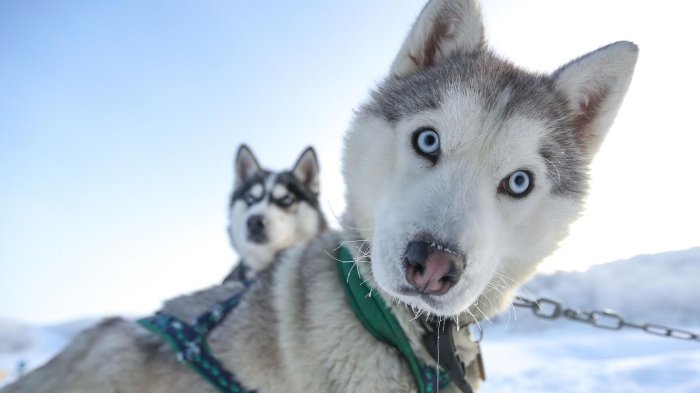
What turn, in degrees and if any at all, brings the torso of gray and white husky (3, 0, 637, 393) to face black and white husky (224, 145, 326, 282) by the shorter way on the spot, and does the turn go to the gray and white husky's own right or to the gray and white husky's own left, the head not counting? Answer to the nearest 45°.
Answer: approximately 135° to the gray and white husky's own left

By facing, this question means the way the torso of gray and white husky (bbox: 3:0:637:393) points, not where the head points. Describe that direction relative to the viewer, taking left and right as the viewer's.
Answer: facing the viewer and to the right of the viewer
